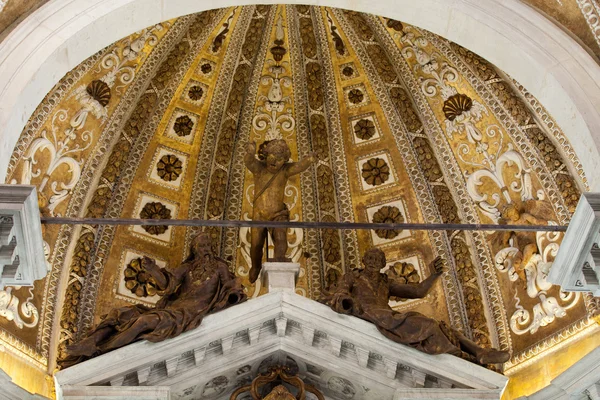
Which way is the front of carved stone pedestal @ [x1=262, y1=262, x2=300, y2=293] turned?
toward the camera

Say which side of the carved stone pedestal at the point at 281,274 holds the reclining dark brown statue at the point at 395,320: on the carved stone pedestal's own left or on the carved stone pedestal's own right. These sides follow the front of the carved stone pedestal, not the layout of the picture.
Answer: on the carved stone pedestal's own left

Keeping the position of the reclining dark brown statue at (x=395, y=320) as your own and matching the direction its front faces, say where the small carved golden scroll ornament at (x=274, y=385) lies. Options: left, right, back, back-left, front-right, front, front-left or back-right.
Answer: right

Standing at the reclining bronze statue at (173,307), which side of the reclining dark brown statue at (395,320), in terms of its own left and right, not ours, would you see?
right

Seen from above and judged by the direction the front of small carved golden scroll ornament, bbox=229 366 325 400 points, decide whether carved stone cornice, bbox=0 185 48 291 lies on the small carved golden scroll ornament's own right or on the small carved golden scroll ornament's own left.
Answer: on the small carved golden scroll ornament's own right

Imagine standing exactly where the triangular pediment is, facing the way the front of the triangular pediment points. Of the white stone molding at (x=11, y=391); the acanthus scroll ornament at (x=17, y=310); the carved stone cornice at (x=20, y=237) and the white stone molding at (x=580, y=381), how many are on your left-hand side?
1

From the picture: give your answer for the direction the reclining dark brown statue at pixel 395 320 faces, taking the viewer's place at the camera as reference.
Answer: facing the viewer

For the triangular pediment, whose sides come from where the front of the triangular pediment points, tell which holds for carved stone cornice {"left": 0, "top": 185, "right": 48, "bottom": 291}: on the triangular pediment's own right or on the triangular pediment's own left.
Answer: on the triangular pediment's own right

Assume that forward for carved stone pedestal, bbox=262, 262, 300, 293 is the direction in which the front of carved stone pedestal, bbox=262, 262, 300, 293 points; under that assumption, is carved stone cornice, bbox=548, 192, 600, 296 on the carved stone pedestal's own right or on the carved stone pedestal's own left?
on the carved stone pedestal's own left

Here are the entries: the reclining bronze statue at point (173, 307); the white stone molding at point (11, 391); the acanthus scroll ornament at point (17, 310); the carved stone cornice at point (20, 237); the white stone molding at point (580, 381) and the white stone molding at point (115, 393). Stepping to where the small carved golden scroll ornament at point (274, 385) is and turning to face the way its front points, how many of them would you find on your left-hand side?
1
